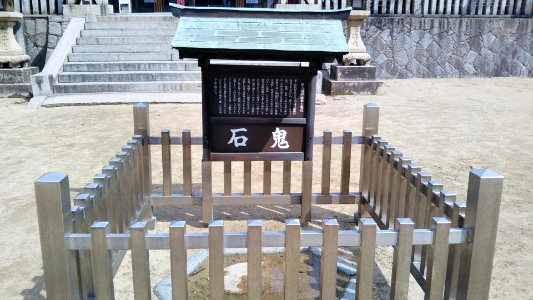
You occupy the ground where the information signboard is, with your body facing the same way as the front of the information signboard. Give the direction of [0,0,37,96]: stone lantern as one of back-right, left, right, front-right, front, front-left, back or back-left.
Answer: back-right

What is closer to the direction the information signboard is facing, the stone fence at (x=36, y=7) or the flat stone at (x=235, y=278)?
the flat stone

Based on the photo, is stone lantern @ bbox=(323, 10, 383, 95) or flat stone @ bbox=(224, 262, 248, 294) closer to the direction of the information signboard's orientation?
the flat stone

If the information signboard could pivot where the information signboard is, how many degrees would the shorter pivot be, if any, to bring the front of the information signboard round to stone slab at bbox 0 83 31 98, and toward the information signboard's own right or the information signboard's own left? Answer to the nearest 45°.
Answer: approximately 135° to the information signboard's own right

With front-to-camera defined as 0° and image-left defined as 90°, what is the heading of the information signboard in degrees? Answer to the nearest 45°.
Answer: approximately 0°

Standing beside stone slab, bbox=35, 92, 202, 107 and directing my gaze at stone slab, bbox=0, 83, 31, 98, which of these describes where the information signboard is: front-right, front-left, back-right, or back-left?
back-left

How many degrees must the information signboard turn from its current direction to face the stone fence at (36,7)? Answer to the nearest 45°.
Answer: approximately 135° to its right

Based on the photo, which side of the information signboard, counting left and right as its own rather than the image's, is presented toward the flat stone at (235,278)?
front

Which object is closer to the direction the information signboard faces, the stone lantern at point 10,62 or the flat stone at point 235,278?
the flat stone
